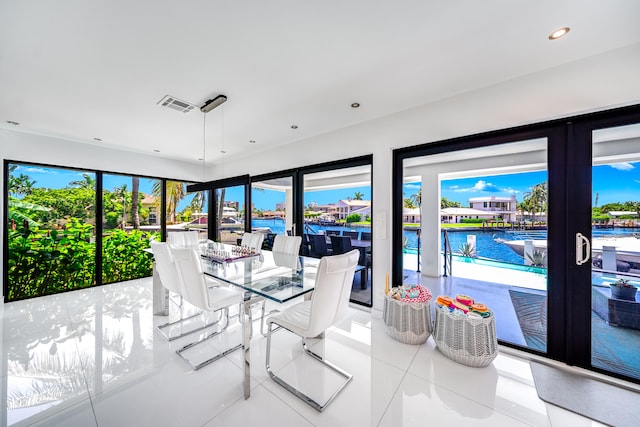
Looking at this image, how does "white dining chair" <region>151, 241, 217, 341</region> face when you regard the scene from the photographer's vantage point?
facing away from the viewer and to the right of the viewer

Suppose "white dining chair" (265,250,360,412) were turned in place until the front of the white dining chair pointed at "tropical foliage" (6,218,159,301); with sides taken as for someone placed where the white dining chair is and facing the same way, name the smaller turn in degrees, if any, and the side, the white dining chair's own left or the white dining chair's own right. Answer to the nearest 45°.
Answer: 0° — it already faces it

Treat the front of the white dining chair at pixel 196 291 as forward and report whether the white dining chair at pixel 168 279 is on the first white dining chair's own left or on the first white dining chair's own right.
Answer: on the first white dining chair's own left

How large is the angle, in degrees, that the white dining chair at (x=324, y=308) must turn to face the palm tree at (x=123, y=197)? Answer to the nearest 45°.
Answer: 0° — it already faces it

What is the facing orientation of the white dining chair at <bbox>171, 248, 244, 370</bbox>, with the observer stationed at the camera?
facing away from the viewer and to the right of the viewer

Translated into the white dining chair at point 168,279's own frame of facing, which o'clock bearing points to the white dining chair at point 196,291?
the white dining chair at point 196,291 is roughly at 4 o'clock from the white dining chair at point 168,279.
